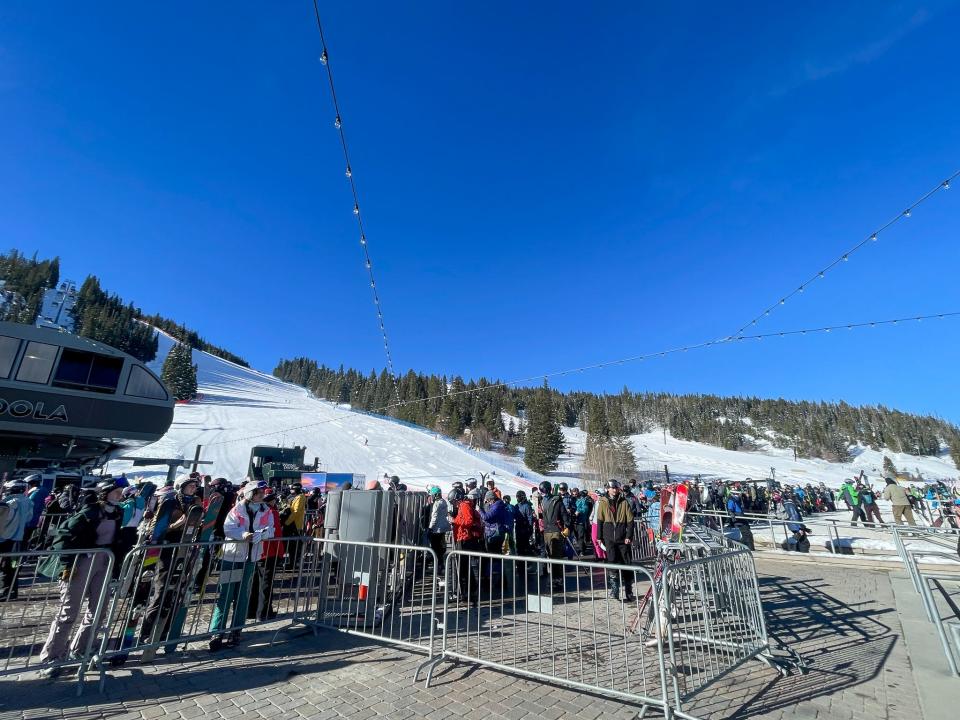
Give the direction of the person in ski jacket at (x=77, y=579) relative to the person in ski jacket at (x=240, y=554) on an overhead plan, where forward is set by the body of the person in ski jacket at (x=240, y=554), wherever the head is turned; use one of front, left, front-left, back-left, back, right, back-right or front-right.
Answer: back-right

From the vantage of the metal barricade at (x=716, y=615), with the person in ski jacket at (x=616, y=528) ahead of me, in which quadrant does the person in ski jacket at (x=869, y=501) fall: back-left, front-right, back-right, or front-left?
front-right

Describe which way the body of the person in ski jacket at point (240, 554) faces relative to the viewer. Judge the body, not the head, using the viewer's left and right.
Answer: facing the viewer and to the right of the viewer

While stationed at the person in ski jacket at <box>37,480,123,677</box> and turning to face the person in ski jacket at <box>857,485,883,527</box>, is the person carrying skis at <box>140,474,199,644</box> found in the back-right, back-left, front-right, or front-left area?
front-left

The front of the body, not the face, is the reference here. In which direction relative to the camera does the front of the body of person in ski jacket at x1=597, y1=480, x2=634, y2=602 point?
toward the camera

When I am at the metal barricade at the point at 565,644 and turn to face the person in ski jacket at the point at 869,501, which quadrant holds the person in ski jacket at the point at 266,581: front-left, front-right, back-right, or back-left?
back-left

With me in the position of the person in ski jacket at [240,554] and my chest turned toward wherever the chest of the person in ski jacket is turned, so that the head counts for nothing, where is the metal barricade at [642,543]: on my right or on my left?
on my left

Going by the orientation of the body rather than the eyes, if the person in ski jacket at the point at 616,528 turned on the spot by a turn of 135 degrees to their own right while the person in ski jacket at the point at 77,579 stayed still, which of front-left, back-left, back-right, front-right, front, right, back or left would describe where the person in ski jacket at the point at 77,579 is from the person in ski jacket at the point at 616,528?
left

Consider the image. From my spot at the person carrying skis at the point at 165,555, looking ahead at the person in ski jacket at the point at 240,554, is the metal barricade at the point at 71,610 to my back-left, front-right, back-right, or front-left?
back-right

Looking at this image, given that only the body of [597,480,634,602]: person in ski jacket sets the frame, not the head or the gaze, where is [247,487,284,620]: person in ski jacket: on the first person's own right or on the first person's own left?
on the first person's own right

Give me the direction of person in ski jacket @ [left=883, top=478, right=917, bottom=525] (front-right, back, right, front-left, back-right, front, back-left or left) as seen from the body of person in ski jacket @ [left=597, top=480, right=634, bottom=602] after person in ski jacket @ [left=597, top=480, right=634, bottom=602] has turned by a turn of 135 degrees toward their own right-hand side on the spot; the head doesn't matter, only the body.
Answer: right

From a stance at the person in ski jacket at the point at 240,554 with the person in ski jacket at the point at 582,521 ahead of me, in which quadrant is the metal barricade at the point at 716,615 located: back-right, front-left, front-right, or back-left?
front-right

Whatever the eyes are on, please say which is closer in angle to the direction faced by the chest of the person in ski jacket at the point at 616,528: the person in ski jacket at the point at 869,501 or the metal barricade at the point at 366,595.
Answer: the metal barricade
